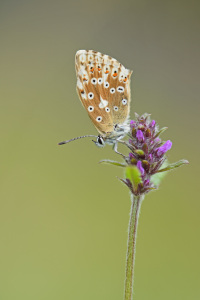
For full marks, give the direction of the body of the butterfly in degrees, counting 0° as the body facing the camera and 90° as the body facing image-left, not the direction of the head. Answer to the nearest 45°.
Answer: approximately 90°
